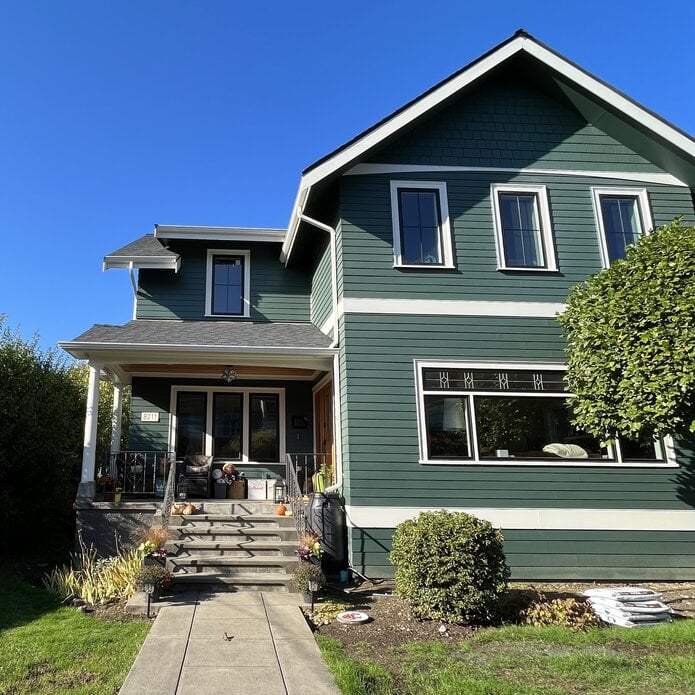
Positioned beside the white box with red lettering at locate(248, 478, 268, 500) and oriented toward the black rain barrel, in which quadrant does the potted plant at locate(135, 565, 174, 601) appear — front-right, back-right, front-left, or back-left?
front-right

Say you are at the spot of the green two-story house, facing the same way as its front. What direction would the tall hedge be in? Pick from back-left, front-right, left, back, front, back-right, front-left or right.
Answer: right

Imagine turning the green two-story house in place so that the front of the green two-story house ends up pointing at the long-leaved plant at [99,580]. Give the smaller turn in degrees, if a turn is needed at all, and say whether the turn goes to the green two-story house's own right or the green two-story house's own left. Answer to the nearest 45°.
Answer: approximately 90° to the green two-story house's own right

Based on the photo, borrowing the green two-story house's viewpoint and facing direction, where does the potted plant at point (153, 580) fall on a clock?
The potted plant is roughly at 2 o'clock from the green two-story house.

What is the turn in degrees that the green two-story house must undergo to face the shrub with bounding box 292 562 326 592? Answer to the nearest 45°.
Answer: approximately 45° to its right

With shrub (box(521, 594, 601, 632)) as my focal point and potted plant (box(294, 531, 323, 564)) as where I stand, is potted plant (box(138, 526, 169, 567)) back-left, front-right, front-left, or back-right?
back-right

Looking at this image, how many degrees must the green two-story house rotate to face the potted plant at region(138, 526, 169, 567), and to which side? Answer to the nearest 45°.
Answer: approximately 45° to its right

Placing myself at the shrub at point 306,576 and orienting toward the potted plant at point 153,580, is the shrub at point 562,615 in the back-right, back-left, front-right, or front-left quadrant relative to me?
back-left

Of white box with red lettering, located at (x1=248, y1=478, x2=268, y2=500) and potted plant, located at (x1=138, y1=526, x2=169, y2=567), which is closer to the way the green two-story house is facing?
the potted plant

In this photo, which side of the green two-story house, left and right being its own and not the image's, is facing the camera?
front
